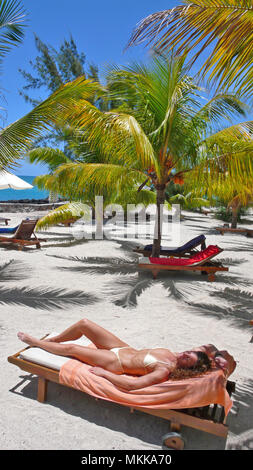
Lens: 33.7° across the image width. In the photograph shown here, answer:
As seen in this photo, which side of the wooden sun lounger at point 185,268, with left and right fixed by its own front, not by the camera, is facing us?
left

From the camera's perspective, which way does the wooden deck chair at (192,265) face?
to the viewer's left

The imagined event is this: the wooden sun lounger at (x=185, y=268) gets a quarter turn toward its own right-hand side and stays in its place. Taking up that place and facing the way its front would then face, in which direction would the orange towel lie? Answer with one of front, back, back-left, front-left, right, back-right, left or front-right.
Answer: back

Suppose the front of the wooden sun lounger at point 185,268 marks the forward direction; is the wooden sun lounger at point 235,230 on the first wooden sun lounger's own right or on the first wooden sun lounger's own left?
on the first wooden sun lounger's own right

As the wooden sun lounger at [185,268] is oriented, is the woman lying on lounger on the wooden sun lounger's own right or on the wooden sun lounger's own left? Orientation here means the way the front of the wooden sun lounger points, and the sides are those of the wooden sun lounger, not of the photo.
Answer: on the wooden sun lounger's own left

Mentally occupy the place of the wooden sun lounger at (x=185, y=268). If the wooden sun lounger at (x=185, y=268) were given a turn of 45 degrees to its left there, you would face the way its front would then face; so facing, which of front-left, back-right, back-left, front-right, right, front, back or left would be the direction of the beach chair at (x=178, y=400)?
front-left

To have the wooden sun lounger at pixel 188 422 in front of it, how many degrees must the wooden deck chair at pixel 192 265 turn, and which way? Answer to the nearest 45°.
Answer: approximately 90° to its left
